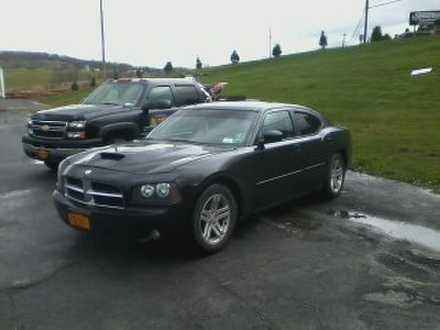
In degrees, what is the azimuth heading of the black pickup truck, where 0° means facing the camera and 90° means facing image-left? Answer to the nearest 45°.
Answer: approximately 45°

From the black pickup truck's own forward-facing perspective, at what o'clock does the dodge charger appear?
The dodge charger is roughly at 10 o'clock from the black pickup truck.

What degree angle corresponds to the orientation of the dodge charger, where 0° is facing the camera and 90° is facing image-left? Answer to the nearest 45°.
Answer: approximately 45°

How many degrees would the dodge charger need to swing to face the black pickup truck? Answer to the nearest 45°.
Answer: approximately 135° to its right
